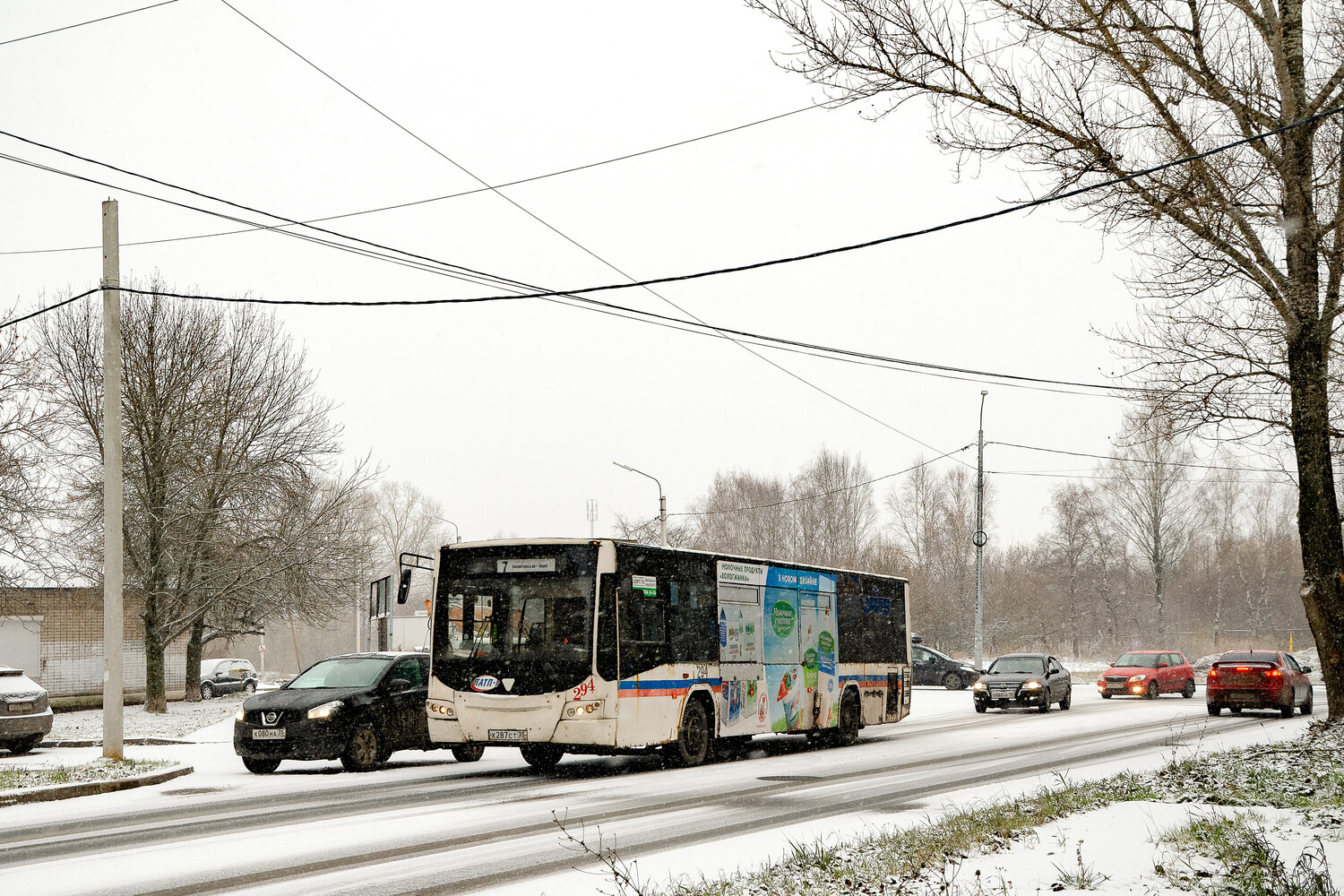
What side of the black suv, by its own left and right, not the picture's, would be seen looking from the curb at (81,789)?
front

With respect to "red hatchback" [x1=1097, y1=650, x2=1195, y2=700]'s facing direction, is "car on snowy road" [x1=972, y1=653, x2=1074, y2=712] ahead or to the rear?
ahead

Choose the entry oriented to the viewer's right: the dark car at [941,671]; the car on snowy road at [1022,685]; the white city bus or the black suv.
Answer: the dark car

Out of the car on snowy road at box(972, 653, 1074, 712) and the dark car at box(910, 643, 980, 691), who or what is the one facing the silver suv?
the car on snowy road

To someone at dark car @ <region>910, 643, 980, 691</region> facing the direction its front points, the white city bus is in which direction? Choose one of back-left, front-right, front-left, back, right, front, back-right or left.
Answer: right

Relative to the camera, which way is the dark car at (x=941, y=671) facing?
to the viewer's right

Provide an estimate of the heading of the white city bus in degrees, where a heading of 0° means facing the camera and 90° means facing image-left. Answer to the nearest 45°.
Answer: approximately 45°

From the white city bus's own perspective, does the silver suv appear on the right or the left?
on its right
